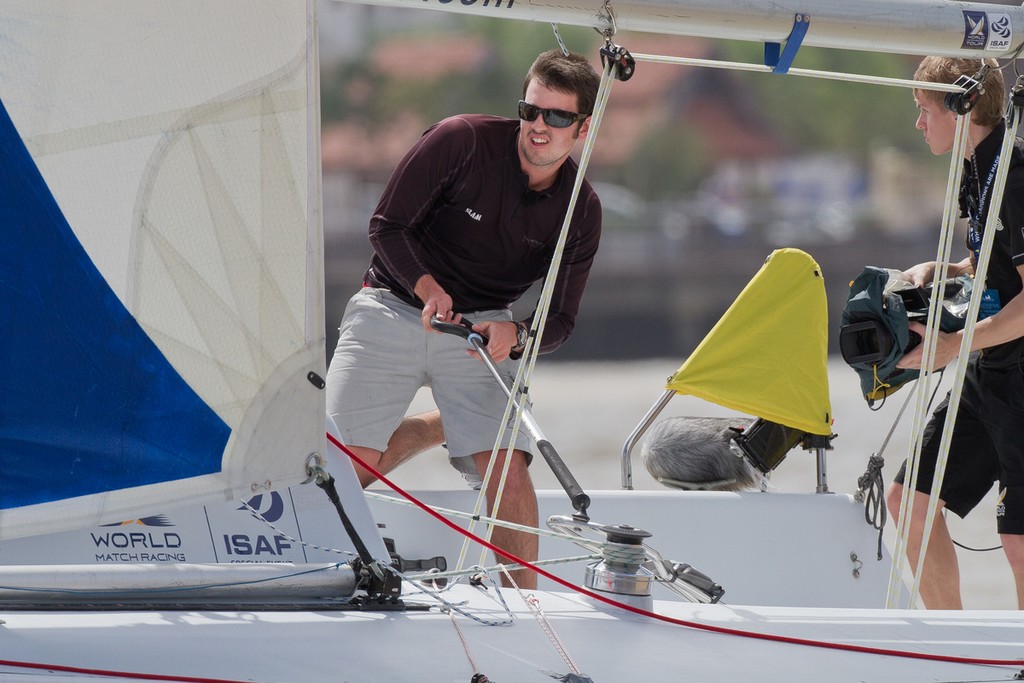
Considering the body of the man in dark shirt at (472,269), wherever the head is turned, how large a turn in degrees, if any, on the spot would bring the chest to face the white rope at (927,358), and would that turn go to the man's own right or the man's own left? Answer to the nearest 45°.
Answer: approximately 90° to the man's own left

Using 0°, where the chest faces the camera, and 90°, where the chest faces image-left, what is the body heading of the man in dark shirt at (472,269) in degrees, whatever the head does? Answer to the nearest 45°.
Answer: approximately 0°

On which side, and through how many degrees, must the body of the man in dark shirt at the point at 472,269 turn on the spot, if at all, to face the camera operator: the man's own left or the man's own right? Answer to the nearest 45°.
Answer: approximately 90° to the man's own left

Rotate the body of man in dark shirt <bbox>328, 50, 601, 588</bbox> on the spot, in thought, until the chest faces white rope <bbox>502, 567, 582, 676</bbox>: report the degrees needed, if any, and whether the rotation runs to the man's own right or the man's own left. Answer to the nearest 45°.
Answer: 0° — they already face it

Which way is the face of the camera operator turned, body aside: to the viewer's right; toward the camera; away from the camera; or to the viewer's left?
to the viewer's left

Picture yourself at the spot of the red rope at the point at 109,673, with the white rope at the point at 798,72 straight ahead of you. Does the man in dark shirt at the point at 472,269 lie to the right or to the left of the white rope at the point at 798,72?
left

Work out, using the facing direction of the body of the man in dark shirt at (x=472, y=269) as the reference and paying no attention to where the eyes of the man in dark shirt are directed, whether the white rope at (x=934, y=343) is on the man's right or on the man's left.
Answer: on the man's left

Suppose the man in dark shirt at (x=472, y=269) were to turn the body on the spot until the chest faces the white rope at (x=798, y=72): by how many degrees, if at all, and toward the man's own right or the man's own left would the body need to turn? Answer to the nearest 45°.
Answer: approximately 45° to the man's own left
